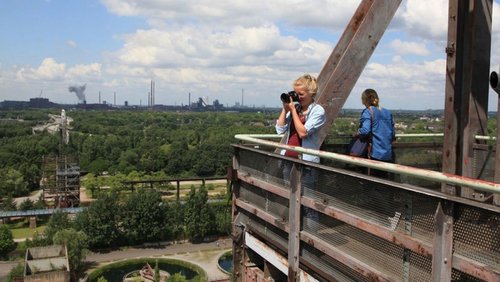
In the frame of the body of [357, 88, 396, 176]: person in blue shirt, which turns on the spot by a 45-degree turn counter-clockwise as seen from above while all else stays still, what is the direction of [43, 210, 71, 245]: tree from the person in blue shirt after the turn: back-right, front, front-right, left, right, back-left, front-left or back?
front-right

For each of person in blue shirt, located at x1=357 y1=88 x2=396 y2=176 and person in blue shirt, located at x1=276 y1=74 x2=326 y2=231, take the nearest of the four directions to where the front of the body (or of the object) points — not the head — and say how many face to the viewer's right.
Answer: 0

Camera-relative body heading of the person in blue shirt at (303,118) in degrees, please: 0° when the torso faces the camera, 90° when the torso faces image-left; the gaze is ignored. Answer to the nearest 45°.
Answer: approximately 45°

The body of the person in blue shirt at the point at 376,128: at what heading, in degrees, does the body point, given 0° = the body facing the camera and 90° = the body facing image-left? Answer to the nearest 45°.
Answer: approximately 135°

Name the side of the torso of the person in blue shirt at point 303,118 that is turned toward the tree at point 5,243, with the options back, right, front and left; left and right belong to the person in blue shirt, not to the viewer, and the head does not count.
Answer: right

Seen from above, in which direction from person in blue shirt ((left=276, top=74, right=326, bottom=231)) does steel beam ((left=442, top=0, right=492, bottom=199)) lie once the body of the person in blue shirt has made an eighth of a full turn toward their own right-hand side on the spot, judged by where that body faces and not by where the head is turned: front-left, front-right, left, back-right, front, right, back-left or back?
back

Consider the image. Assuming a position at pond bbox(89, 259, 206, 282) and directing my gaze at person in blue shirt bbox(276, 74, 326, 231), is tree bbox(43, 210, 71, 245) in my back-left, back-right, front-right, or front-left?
back-right

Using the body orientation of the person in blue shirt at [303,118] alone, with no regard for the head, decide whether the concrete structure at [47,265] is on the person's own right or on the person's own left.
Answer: on the person's own right

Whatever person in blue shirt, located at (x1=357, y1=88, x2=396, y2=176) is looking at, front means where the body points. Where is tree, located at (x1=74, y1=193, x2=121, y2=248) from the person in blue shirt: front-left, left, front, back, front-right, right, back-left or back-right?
front
